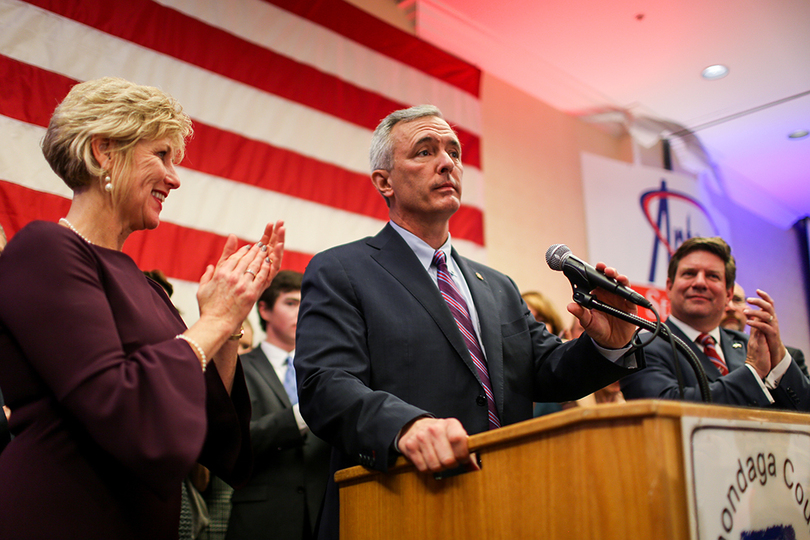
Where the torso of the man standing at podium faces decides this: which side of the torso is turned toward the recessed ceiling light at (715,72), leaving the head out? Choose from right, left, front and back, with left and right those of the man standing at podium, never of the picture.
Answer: left

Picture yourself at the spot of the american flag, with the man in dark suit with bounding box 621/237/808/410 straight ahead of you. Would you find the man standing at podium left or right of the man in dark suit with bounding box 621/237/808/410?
right

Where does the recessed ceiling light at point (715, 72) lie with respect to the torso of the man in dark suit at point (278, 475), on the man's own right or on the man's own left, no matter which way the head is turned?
on the man's own left

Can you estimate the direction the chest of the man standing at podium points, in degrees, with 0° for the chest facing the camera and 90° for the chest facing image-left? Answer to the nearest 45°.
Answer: approximately 315°

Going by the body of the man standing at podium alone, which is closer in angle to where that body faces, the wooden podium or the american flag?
the wooden podium

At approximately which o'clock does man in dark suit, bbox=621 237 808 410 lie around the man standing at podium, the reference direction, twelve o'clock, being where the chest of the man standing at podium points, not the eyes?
The man in dark suit is roughly at 9 o'clock from the man standing at podium.

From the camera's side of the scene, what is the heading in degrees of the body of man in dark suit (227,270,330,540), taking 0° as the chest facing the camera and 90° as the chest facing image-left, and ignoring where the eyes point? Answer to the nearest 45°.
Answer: approximately 315°

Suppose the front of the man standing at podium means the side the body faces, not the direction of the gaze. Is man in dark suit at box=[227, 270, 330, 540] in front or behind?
behind

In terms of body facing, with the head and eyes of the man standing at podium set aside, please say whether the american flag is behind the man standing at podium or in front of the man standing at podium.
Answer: behind
